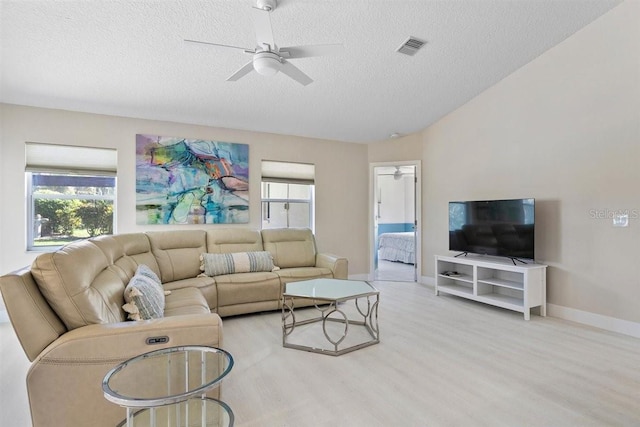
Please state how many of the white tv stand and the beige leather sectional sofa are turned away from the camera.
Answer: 0

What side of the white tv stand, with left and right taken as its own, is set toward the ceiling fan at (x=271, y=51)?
front

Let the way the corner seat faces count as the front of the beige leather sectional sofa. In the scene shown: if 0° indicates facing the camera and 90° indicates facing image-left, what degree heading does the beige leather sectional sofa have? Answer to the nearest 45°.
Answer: approximately 315°

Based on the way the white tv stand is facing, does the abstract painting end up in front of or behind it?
in front

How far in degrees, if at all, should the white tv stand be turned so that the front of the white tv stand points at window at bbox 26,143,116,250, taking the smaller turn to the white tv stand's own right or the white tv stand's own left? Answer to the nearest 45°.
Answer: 0° — it already faces it

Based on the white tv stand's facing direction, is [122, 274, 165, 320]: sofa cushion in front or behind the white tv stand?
in front

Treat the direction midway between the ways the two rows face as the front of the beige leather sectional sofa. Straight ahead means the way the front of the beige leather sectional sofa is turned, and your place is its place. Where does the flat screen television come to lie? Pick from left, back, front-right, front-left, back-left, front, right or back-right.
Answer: front-left

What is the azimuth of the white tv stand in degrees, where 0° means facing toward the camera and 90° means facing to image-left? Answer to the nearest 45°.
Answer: approximately 45°
